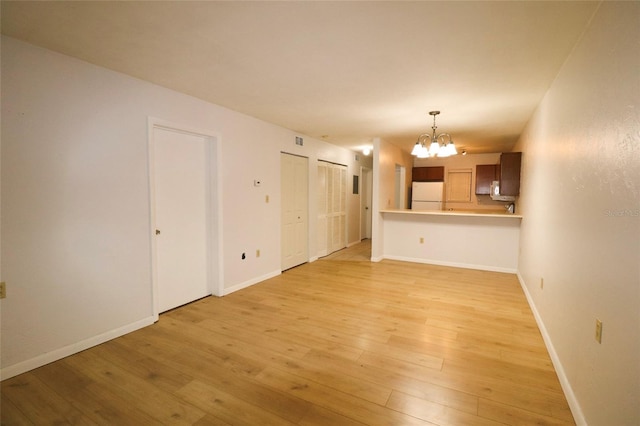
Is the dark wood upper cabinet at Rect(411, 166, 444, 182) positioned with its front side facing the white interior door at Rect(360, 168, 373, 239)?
no

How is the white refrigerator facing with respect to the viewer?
toward the camera

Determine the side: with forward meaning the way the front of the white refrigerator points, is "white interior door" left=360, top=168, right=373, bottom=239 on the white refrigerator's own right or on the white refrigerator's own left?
on the white refrigerator's own right

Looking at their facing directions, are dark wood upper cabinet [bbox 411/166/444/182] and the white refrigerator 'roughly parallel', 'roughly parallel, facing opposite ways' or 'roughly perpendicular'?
roughly parallel

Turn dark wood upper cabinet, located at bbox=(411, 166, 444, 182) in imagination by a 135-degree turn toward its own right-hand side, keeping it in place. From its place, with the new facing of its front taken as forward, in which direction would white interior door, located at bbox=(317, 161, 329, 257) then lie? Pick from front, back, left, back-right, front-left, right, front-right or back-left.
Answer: left

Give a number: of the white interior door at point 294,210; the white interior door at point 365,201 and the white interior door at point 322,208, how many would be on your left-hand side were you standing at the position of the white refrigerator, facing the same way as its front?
0

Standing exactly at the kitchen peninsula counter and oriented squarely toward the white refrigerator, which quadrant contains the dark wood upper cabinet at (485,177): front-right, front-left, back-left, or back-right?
front-right

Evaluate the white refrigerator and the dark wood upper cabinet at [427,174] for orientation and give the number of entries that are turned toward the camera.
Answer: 2

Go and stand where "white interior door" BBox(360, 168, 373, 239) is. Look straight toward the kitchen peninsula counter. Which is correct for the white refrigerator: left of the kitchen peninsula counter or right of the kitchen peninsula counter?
left

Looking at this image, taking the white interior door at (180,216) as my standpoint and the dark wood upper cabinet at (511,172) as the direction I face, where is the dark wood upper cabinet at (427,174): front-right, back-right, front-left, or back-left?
front-left

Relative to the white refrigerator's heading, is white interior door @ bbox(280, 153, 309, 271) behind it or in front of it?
in front

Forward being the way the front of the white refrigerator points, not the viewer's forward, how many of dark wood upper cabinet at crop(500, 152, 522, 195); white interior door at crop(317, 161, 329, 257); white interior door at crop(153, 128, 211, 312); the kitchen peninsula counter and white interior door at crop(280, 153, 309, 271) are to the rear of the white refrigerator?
0

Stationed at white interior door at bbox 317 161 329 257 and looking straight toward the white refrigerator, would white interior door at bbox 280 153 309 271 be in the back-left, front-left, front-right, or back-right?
back-right

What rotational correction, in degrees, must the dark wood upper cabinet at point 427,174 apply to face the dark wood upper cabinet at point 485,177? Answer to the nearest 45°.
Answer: approximately 90° to its left

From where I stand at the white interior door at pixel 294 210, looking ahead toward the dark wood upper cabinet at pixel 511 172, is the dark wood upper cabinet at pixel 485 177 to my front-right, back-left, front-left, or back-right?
front-left

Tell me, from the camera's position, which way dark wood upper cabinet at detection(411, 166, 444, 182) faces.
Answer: facing the viewer
